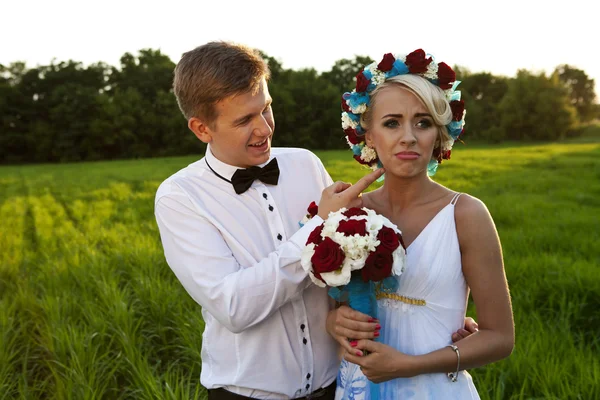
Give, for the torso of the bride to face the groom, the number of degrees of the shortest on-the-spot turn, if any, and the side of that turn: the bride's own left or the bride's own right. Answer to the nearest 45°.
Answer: approximately 45° to the bride's own right

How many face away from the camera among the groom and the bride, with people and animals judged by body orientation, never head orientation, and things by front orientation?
0

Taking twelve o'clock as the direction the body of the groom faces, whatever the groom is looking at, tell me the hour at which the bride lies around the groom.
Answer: The bride is roughly at 11 o'clock from the groom.

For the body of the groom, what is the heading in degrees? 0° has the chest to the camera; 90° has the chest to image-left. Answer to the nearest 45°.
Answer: approximately 315°
